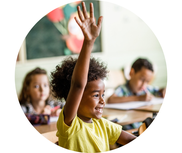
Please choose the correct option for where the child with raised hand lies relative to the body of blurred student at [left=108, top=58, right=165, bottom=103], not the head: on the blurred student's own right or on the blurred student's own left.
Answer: on the blurred student's own right

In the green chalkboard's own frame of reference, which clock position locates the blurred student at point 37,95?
The blurred student is roughly at 12 o'clock from the green chalkboard.

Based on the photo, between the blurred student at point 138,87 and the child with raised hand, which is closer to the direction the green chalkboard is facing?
the child with raised hand
